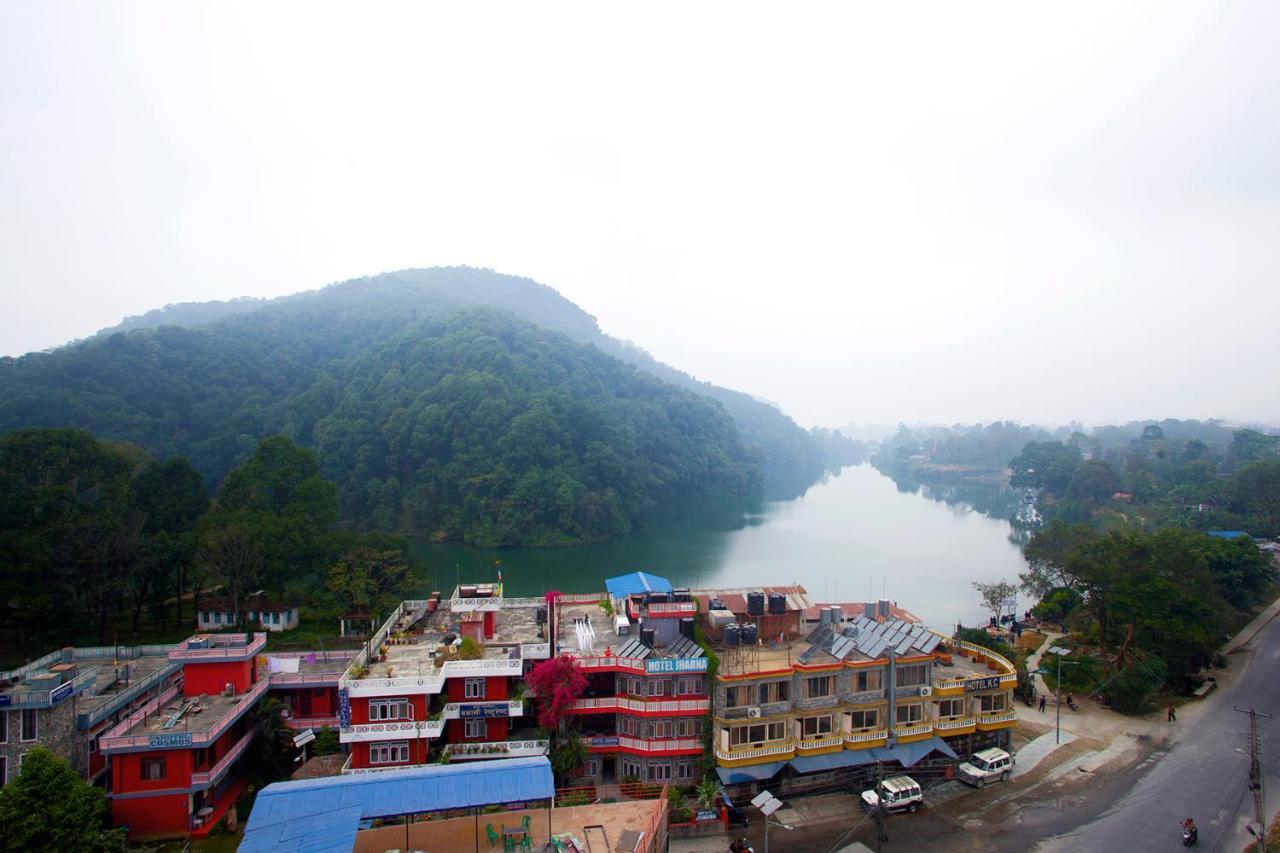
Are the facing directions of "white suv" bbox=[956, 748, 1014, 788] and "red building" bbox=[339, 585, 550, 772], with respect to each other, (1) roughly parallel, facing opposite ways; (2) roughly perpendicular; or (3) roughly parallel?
roughly perpendicular

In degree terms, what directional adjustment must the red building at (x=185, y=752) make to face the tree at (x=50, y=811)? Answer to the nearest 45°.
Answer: approximately 45° to its right

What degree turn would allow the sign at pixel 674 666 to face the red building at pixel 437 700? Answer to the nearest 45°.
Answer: approximately 90° to its right

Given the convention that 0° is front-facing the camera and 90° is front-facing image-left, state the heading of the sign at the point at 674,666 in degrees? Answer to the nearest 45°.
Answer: approximately 0°

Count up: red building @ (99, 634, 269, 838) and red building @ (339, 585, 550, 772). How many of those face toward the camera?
2

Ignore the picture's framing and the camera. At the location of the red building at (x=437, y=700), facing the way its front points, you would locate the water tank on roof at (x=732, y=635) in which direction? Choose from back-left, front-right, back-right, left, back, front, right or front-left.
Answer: left

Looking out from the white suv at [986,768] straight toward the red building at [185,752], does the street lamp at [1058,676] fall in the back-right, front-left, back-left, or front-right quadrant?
back-right

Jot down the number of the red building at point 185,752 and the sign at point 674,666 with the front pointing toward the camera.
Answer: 2
